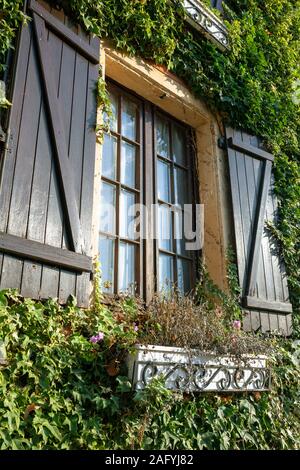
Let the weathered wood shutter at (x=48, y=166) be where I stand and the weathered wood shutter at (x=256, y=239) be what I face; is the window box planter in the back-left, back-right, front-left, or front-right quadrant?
front-right

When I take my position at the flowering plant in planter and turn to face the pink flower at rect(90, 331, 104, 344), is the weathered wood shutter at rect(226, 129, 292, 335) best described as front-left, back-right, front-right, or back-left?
back-right

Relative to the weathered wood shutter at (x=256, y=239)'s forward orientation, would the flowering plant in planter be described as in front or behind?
in front

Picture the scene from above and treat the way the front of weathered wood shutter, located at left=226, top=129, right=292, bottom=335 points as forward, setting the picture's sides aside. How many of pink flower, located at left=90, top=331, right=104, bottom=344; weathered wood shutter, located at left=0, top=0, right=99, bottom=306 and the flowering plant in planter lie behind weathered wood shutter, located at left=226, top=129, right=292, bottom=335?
0
